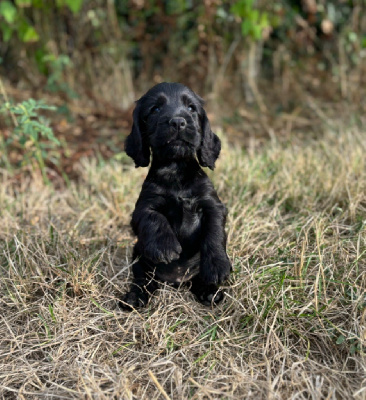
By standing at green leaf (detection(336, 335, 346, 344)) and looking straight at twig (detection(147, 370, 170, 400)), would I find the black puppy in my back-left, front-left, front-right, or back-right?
front-right

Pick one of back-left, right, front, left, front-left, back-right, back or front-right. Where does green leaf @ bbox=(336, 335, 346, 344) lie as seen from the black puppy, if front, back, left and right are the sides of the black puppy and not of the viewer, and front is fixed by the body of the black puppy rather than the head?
front-left

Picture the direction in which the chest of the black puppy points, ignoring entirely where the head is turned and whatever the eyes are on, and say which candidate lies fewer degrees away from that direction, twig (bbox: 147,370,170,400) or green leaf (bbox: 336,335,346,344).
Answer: the twig

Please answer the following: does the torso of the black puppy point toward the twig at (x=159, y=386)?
yes

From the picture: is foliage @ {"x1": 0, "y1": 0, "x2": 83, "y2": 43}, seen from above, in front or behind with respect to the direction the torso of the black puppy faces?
behind

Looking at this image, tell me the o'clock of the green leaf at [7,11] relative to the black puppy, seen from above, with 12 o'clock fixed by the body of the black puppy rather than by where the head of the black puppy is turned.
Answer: The green leaf is roughly at 5 o'clock from the black puppy.

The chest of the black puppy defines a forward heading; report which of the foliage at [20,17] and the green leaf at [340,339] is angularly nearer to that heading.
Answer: the green leaf

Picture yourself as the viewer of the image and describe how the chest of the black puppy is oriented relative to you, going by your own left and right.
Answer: facing the viewer
